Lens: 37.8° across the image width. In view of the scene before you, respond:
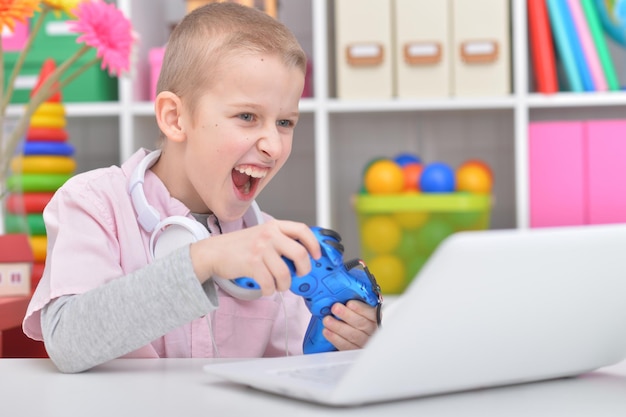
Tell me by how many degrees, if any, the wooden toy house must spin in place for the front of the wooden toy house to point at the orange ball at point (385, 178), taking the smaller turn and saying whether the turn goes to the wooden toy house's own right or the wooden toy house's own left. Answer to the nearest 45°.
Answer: approximately 135° to the wooden toy house's own left

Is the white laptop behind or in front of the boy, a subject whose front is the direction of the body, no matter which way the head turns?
in front

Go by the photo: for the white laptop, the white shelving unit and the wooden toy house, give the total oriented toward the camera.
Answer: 2

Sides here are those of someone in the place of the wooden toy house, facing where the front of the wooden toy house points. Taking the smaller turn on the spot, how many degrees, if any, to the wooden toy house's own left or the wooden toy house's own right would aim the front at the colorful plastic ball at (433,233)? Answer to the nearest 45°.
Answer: approximately 135° to the wooden toy house's own left

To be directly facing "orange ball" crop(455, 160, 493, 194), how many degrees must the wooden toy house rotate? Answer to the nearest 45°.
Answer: approximately 135° to its left

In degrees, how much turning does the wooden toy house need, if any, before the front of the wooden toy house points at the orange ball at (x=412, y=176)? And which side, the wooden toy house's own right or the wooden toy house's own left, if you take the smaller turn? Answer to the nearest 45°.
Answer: approximately 135° to the wooden toy house's own left

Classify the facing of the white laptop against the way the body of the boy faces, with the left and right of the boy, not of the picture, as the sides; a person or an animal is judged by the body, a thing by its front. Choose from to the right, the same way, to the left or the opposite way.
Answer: the opposite way

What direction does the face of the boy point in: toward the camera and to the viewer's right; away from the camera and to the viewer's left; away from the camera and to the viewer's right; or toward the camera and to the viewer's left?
toward the camera and to the viewer's right

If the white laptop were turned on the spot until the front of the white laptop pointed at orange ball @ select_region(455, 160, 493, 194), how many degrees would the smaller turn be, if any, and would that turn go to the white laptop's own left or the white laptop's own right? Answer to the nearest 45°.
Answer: approximately 45° to the white laptop's own right

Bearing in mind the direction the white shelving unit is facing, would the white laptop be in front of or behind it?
in front

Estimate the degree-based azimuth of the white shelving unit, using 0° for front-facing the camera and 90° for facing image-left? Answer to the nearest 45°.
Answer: approximately 0°

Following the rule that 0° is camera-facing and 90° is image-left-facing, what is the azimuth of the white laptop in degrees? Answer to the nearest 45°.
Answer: approximately 135°
